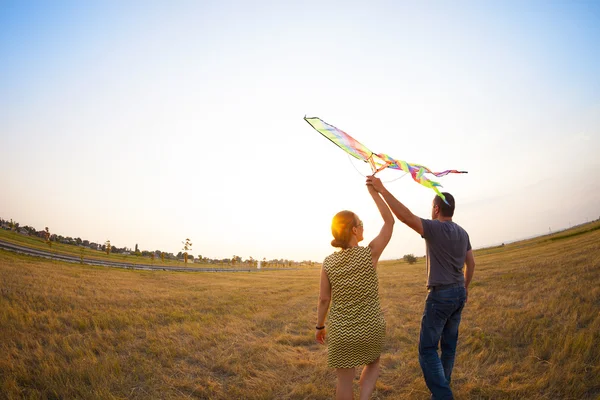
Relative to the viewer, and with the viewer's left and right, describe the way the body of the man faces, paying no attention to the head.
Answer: facing away from the viewer and to the left of the viewer

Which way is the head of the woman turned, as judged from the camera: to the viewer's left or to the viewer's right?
to the viewer's right

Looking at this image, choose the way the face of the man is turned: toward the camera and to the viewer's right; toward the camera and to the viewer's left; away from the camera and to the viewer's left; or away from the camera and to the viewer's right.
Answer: away from the camera and to the viewer's left

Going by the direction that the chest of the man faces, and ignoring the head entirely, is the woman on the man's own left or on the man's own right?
on the man's own left
